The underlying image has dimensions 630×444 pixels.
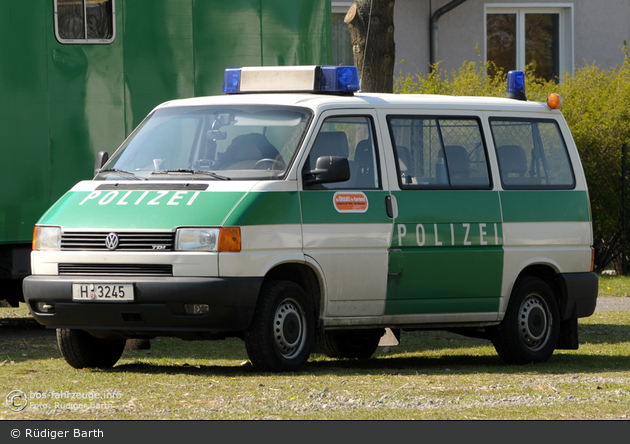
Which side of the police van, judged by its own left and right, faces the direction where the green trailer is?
right

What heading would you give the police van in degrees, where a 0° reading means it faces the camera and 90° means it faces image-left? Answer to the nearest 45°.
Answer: approximately 45°

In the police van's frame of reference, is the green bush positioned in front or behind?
behind

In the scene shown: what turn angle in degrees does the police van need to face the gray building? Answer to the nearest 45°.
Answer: approximately 135° to its right
